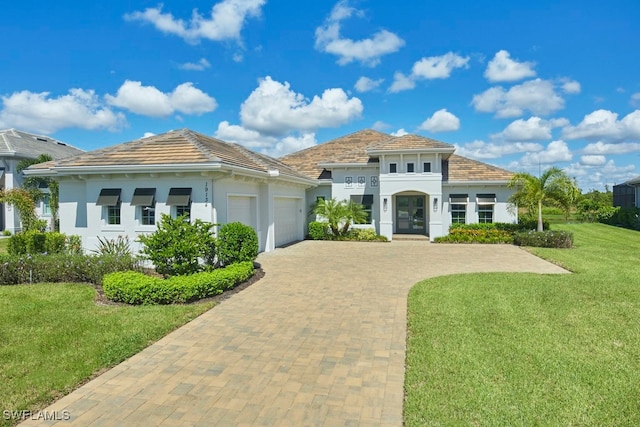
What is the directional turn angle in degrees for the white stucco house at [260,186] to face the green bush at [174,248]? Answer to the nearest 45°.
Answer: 0° — it already faces it

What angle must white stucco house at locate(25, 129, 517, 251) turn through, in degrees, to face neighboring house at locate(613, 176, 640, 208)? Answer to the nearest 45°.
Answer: approximately 135° to its left

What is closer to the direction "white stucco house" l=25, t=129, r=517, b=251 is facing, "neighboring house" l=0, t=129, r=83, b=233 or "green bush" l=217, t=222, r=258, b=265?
the green bush

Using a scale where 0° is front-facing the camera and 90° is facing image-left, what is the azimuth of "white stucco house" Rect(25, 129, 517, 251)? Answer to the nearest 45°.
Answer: approximately 0°

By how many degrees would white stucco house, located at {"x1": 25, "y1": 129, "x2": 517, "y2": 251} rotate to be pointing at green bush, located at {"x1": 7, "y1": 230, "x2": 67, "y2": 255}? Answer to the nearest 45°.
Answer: approximately 90° to its right

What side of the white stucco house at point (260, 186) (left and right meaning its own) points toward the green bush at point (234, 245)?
front

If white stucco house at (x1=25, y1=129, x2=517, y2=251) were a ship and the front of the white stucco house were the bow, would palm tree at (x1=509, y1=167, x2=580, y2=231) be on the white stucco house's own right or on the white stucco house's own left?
on the white stucco house's own left

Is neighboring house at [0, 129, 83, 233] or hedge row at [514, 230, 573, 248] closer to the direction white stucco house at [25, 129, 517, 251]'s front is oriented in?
the hedge row

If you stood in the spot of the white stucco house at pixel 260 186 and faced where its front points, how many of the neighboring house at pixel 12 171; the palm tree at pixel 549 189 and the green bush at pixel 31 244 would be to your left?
1

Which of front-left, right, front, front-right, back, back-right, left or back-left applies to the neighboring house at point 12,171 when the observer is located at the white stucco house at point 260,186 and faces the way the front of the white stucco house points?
back-right
